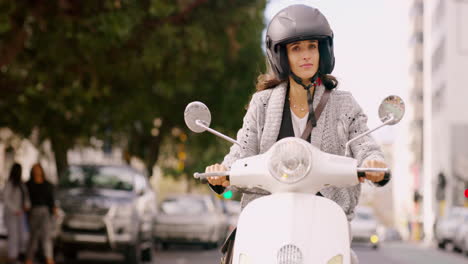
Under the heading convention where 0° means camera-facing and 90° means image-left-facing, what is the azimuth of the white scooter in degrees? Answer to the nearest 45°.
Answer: approximately 0°

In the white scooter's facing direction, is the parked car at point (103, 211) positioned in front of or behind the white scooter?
behind

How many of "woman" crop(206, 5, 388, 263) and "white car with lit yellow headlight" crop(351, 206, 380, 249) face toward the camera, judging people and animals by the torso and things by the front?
2

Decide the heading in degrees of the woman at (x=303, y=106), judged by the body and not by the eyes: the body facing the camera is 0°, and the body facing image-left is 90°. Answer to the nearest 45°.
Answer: approximately 0°
